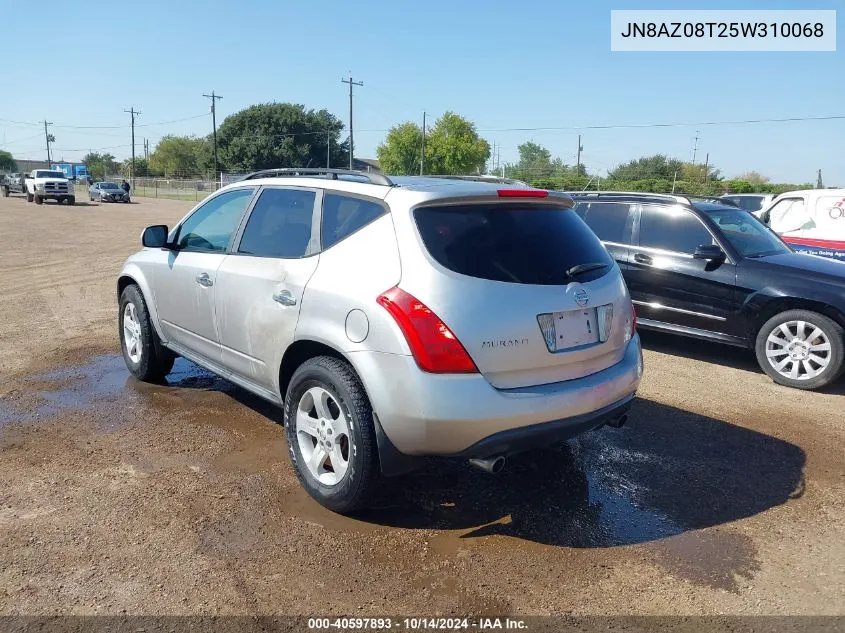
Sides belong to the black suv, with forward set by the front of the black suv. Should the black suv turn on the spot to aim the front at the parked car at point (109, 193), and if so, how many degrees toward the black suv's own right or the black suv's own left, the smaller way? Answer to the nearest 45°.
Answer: approximately 180°

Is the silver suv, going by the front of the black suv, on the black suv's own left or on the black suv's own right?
on the black suv's own right

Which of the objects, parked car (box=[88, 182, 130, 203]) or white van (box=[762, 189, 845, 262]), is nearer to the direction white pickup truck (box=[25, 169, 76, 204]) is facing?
the white van

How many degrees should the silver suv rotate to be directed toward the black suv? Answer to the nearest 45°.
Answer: approximately 90° to its right

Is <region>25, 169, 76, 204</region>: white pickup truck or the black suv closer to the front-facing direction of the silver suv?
the white pickup truck

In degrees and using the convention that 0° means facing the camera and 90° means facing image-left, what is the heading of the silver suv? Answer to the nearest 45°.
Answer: approximately 135°

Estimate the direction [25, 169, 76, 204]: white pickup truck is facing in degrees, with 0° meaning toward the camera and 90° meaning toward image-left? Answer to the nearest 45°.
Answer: approximately 315°

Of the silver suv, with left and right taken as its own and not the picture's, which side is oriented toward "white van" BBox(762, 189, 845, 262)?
right
